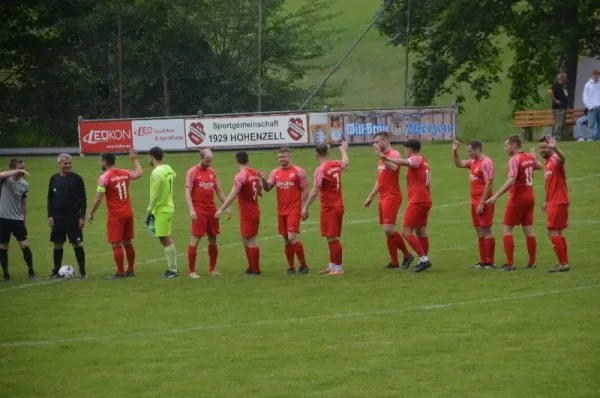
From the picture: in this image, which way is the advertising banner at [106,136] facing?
toward the camera

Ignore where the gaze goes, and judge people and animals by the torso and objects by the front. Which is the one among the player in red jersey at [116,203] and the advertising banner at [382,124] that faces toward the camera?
the advertising banner

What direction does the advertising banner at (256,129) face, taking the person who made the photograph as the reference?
facing the viewer

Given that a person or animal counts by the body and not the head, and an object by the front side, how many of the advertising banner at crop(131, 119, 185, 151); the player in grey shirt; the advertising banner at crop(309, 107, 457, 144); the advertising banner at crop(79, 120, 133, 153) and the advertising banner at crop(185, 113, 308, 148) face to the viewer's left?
0

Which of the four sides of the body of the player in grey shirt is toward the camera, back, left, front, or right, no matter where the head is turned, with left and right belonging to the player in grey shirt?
front

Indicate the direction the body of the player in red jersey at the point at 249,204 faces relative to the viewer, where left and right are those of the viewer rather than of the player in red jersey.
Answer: facing away from the viewer and to the left of the viewer

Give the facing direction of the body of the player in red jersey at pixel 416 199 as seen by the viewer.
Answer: to the viewer's left

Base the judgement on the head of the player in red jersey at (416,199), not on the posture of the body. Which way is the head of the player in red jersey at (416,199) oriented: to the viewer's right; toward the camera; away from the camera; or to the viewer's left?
to the viewer's left

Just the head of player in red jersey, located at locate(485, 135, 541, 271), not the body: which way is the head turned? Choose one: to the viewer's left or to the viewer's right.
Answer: to the viewer's left

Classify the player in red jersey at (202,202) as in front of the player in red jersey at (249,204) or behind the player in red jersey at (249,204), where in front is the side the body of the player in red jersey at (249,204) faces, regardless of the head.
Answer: in front
